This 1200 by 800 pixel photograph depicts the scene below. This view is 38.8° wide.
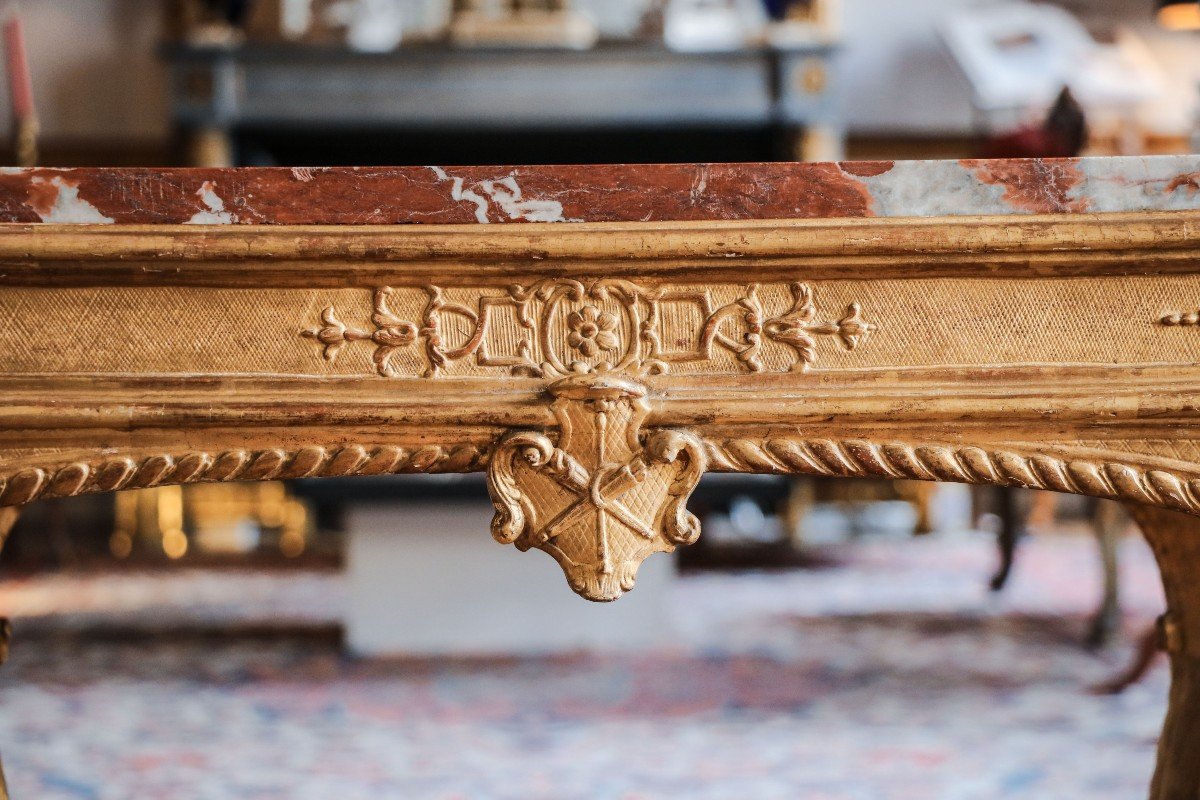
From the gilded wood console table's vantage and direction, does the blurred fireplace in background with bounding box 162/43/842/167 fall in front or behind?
behind

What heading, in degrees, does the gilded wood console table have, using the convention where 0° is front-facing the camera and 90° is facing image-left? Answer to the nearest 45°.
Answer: approximately 0°

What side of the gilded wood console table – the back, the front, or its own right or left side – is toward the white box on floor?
back

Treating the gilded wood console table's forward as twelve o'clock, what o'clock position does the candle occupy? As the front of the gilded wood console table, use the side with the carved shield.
The candle is roughly at 5 o'clock from the gilded wood console table.
